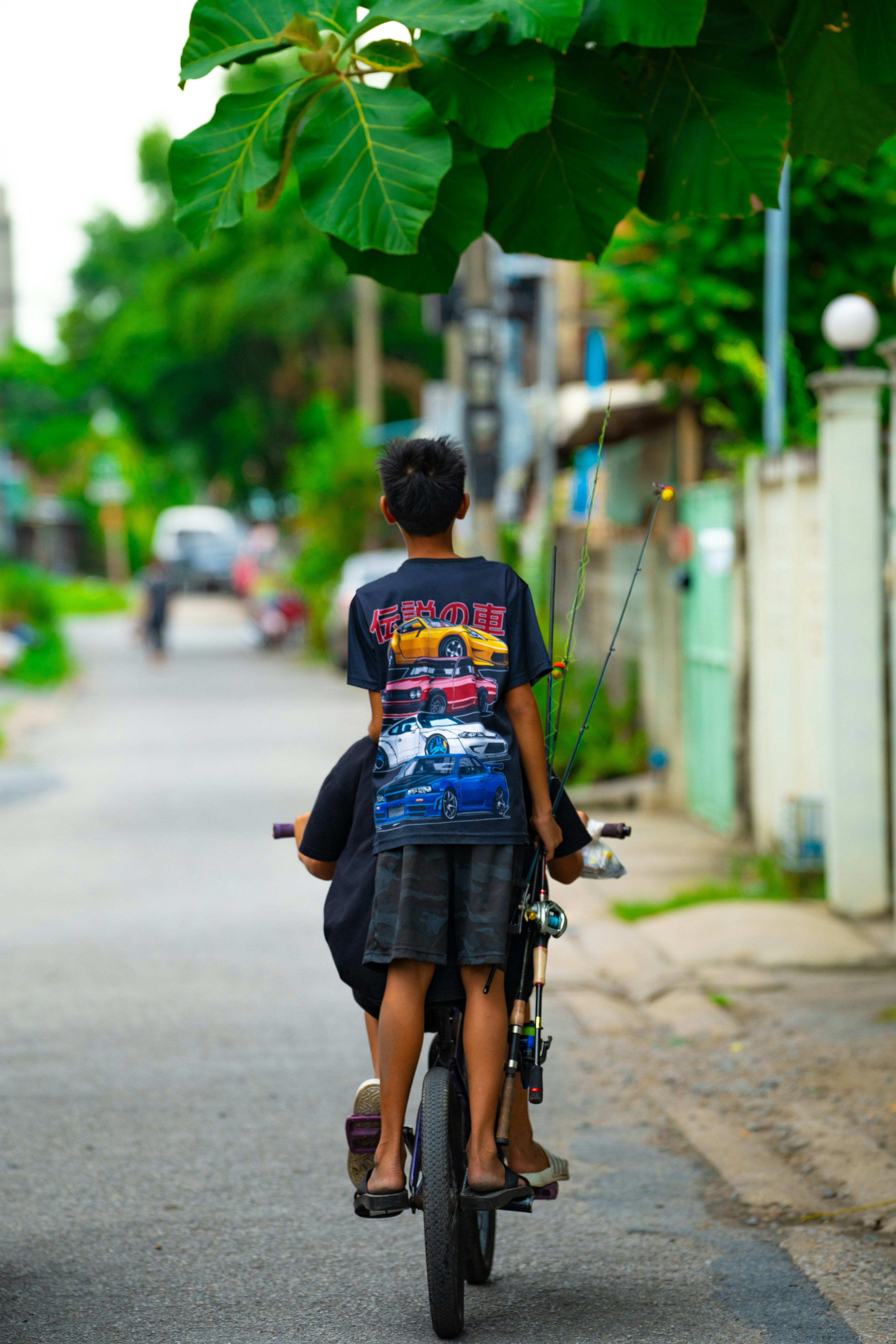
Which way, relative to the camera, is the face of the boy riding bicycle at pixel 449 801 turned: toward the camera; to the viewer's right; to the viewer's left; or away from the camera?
away from the camera

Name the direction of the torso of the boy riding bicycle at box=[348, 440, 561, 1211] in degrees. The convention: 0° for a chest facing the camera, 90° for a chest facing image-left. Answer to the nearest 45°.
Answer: approximately 180°

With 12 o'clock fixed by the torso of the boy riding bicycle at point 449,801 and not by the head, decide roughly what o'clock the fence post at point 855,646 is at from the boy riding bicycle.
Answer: The fence post is roughly at 1 o'clock from the boy riding bicycle.

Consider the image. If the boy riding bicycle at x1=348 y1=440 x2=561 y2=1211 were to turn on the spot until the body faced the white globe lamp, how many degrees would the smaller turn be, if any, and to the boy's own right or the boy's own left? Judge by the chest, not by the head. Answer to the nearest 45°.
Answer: approximately 45° to the boy's own right

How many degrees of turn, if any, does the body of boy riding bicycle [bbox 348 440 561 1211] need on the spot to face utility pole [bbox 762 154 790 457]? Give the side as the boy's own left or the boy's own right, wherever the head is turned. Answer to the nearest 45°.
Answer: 0° — they already face it

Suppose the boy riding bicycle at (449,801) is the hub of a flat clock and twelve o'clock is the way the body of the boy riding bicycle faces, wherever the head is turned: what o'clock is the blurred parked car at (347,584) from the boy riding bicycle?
The blurred parked car is roughly at 12 o'clock from the boy riding bicycle.

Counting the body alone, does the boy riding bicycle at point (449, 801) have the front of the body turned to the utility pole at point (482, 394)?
yes

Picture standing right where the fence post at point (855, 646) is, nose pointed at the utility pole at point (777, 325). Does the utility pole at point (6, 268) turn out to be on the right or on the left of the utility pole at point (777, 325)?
left
